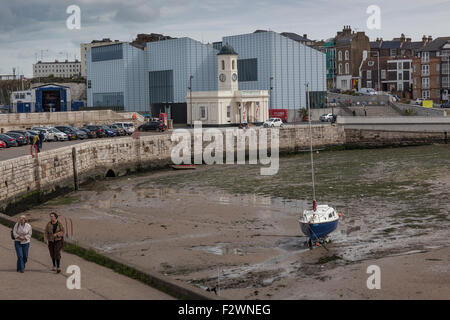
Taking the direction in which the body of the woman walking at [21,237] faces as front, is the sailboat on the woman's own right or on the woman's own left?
on the woman's own left

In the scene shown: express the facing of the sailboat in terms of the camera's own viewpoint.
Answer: facing the viewer and to the left of the viewer

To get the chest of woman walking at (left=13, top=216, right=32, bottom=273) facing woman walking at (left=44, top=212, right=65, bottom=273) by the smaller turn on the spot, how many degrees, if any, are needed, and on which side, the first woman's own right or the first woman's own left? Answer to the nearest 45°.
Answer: approximately 90° to the first woman's own left

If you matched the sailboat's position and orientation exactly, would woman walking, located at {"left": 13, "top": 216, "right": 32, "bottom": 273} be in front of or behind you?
in front

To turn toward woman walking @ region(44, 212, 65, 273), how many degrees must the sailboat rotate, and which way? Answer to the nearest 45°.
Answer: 0° — it already faces them

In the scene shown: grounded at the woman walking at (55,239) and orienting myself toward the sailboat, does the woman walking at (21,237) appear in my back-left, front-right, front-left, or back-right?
back-left

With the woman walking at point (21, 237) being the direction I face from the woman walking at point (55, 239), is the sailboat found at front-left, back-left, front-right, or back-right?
back-right

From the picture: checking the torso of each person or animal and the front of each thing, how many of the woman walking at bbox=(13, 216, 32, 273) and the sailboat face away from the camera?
0

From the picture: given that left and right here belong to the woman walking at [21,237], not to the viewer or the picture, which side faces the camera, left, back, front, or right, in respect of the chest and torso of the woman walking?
front

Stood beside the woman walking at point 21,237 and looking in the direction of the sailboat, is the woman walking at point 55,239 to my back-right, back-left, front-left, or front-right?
front-right
